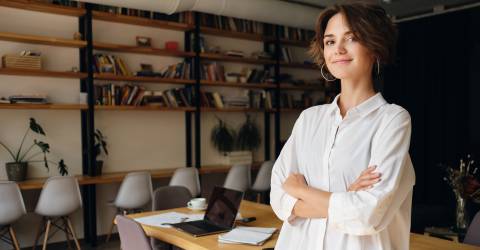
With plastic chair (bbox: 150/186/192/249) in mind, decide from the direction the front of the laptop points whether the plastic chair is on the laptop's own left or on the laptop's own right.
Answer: on the laptop's own right

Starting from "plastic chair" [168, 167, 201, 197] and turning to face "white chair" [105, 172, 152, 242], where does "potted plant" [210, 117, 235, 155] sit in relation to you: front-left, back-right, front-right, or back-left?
back-right

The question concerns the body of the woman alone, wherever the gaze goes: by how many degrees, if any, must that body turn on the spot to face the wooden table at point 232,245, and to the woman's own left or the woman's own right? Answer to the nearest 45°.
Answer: approximately 90° to the woman's own right

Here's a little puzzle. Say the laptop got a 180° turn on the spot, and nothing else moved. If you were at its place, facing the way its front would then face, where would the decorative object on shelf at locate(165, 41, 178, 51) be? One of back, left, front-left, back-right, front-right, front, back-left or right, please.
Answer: front-left

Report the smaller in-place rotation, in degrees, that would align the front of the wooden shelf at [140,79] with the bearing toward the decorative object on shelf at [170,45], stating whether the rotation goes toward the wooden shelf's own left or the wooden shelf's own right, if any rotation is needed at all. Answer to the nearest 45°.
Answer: approximately 90° to the wooden shelf's own left
